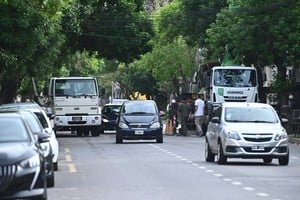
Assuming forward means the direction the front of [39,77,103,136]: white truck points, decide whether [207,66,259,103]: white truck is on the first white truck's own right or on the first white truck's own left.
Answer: on the first white truck's own left

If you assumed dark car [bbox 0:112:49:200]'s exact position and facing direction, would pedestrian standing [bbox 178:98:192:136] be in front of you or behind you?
behind

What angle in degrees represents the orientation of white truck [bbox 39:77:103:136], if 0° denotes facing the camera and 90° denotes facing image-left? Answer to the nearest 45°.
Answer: approximately 0°

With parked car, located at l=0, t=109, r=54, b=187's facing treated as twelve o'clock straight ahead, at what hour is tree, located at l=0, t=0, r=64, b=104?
The tree is roughly at 6 o'clock from the parked car.

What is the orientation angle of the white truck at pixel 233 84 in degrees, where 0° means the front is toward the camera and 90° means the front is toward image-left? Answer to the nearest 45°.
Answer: approximately 0°

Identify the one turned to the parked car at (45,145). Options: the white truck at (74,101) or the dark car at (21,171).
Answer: the white truck

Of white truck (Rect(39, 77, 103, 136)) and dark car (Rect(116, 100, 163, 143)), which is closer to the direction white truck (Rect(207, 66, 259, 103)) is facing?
the dark car
